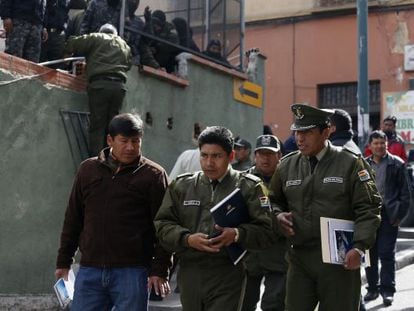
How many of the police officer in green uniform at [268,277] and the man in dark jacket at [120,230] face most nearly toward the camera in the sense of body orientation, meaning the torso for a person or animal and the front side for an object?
2

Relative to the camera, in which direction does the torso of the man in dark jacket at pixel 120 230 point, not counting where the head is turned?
toward the camera

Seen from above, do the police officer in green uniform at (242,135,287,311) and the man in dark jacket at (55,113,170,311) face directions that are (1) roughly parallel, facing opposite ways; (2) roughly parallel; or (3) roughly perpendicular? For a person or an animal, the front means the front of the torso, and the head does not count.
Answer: roughly parallel

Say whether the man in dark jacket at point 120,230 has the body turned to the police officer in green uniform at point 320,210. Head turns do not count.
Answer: no

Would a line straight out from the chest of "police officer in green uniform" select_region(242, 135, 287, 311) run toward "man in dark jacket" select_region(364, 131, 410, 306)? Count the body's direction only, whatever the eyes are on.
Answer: no

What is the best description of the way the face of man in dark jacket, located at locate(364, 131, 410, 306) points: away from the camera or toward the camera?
toward the camera

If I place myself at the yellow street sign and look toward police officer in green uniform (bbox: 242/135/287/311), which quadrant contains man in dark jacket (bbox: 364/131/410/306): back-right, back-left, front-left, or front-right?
front-left

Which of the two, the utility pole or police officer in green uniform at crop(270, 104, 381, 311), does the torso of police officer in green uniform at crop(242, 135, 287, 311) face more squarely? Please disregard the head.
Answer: the police officer in green uniform

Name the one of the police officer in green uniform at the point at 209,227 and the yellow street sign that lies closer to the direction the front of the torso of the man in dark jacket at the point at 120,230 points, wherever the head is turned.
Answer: the police officer in green uniform

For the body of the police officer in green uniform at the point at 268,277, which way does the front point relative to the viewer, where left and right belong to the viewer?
facing the viewer

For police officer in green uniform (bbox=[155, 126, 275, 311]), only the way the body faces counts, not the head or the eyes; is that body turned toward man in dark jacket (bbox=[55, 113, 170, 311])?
no

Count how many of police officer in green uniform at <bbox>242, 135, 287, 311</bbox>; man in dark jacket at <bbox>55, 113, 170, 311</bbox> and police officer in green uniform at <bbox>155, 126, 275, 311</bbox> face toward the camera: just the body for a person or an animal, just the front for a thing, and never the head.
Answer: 3

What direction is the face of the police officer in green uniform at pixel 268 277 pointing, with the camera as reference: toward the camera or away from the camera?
toward the camera

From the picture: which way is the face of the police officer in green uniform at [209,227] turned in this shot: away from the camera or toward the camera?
toward the camera

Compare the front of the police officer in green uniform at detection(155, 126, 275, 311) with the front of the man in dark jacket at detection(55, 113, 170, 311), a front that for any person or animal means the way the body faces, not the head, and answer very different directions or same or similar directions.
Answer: same or similar directions

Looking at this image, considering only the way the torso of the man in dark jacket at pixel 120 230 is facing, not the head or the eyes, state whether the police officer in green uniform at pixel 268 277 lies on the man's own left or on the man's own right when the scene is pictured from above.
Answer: on the man's own left

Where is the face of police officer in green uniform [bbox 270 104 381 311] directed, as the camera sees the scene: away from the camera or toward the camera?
toward the camera

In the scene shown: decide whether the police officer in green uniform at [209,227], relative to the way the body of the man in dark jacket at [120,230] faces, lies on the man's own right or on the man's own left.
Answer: on the man's own left
